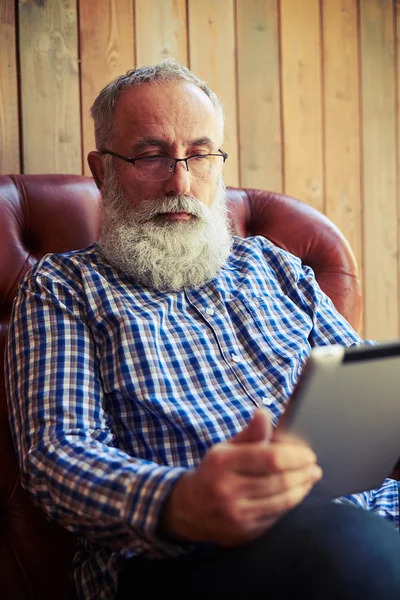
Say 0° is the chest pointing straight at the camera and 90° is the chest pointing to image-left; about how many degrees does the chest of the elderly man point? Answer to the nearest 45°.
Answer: approximately 315°

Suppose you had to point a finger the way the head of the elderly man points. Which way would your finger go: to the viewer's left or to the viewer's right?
to the viewer's right
